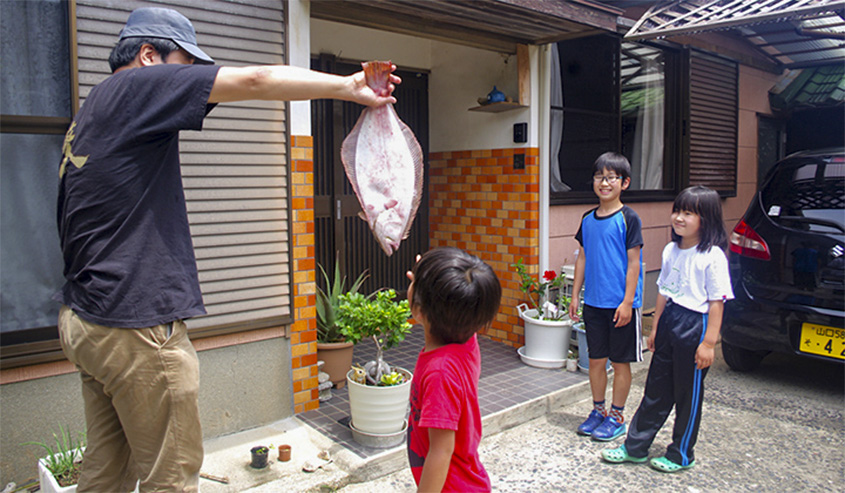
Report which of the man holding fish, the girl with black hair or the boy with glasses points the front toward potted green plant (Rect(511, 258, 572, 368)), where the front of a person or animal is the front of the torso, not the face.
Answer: the man holding fish

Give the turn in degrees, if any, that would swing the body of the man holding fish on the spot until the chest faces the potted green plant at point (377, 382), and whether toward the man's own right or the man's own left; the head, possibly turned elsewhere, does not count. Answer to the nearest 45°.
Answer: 0° — they already face it

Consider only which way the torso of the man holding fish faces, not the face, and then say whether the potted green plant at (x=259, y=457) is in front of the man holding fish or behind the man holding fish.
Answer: in front

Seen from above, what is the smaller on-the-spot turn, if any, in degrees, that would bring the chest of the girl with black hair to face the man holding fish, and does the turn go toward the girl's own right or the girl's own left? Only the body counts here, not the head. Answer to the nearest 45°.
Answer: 0° — they already face them

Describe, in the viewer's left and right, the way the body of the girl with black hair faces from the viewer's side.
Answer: facing the viewer and to the left of the viewer

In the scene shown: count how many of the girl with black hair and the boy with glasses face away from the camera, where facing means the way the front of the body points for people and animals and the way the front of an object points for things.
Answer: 0

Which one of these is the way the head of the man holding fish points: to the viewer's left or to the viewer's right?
to the viewer's right

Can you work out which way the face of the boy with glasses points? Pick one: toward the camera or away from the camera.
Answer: toward the camera

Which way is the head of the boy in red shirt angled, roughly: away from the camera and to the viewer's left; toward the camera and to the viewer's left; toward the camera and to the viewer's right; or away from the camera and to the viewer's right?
away from the camera and to the viewer's left

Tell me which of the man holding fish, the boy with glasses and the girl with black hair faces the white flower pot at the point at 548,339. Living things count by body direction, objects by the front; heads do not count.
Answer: the man holding fish

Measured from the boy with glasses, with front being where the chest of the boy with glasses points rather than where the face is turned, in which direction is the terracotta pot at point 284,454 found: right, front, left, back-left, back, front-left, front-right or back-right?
front

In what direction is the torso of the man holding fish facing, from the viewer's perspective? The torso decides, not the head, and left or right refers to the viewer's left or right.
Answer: facing away from the viewer and to the right of the viewer
